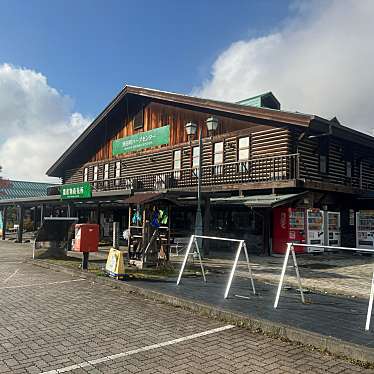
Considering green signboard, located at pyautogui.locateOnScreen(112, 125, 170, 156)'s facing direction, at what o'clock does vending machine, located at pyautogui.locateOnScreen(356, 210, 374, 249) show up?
The vending machine is roughly at 9 o'clock from the green signboard.

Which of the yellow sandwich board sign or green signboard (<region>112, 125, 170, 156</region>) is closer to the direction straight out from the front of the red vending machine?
the yellow sandwich board sign

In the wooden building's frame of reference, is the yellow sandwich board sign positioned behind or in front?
in front

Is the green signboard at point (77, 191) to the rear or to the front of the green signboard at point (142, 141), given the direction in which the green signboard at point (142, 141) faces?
to the front

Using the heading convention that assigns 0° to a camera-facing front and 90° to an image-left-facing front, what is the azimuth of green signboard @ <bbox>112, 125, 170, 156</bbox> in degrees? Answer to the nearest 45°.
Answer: approximately 45°

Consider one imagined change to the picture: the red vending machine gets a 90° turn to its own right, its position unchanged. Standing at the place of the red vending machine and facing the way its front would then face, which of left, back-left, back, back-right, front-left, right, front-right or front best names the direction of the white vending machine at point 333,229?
back

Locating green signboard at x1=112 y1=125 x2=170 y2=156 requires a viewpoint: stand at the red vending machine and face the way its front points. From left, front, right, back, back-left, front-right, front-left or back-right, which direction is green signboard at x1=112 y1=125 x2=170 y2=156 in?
back

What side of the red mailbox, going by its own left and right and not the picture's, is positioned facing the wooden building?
back

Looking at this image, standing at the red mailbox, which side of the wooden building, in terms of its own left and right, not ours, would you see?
front

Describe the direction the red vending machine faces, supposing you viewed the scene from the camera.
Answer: facing the viewer and to the right of the viewer

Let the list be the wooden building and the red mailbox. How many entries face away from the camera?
0

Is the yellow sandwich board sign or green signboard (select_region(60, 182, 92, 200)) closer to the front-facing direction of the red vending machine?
the yellow sandwich board sign

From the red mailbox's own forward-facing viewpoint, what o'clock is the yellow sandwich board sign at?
The yellow sandwich board sign is roughly at 10 o'clock from the red mailbox.

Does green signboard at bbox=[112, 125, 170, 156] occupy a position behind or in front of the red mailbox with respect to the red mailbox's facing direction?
behind
